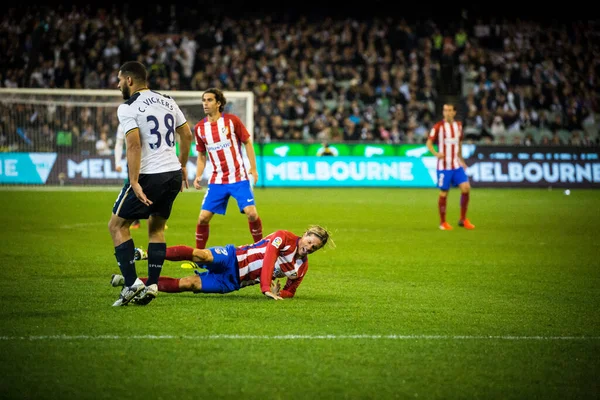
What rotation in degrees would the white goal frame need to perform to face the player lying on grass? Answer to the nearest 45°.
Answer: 0° — it already faces them

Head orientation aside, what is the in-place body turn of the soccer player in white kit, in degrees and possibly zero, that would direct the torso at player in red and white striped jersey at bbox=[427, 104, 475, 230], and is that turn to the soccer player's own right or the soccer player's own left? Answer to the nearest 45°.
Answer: approximately 90° to the soccer player's own right

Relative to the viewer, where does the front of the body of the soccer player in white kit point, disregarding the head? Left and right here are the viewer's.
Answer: facing away from the viewer and to the left of the viewer
